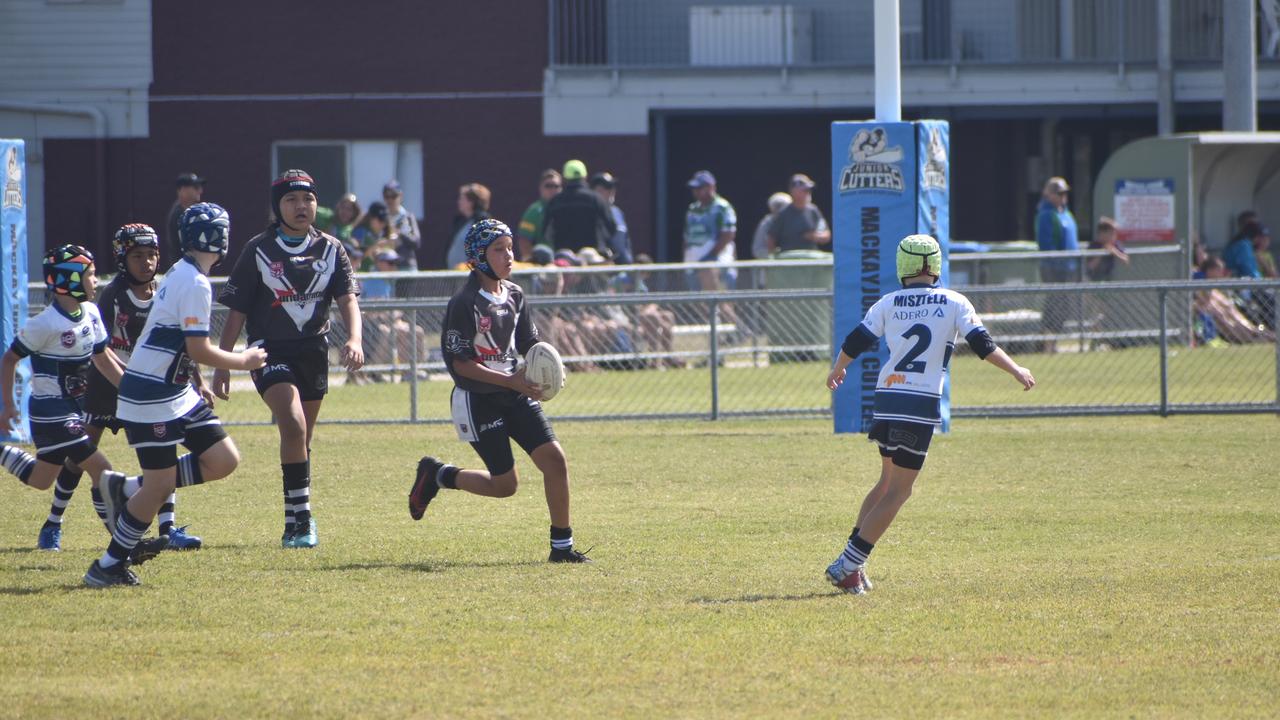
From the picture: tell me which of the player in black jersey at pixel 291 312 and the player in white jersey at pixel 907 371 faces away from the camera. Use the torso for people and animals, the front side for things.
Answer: the player in white jersey

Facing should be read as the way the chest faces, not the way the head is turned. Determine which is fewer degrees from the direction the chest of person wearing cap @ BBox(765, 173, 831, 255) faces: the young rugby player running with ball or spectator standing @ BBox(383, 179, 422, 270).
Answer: the young rugby player running with ball

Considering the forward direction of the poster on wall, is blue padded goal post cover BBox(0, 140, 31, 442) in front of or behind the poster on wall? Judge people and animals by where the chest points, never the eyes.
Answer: in front

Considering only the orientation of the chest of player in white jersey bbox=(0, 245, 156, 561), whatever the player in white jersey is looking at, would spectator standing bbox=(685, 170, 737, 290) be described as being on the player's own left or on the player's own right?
on the player's own left

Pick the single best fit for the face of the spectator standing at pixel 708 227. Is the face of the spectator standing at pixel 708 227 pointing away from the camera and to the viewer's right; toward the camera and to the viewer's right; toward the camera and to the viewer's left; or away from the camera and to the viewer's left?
toward the camera and to the viewer's left

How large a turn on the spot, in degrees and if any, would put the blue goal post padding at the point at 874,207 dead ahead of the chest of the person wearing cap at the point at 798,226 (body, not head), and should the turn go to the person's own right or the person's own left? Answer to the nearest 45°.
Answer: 0° — they already face it

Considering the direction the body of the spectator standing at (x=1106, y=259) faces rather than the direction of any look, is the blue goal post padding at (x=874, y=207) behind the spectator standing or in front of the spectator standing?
in front

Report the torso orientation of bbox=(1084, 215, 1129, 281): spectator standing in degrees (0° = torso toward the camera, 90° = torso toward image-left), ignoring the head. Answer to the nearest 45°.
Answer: approximately 0°

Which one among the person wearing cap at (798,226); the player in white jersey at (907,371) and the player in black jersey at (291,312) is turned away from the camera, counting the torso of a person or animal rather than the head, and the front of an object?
the player in white jersey

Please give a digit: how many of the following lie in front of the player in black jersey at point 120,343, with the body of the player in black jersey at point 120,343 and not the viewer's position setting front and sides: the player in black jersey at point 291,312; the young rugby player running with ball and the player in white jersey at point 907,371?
3
